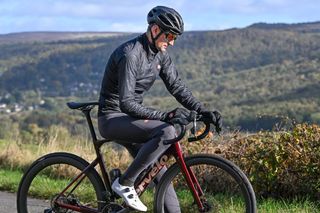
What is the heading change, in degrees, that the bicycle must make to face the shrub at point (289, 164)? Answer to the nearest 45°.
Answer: approximately 45° to its left

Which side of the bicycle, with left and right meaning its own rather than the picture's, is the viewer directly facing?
right
